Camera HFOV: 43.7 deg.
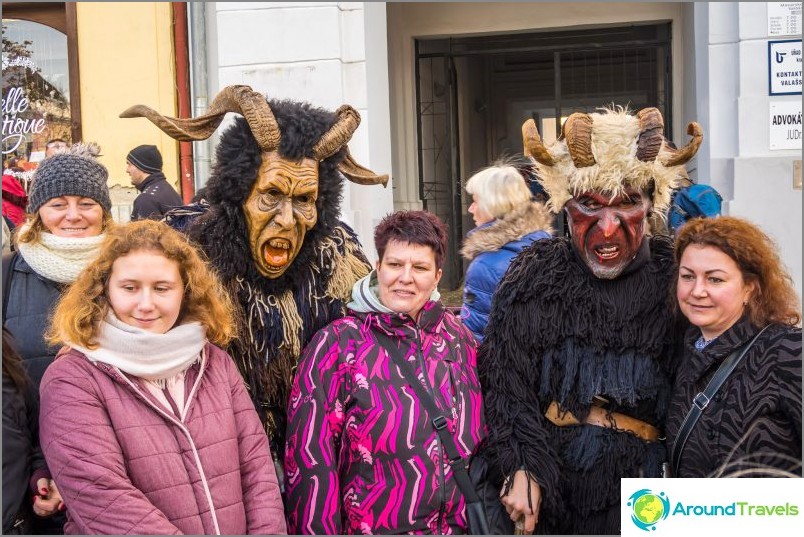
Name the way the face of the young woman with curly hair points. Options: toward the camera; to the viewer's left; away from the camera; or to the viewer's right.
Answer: toward the camera

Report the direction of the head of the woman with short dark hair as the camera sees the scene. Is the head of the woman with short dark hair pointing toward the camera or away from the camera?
toward the camera

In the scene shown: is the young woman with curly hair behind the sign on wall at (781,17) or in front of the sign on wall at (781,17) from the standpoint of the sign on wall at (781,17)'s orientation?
in front

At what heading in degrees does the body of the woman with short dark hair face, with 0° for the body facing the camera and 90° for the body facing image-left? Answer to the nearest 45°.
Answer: approximately 315°

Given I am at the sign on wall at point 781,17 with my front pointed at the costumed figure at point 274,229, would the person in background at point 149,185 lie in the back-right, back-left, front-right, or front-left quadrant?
front-right

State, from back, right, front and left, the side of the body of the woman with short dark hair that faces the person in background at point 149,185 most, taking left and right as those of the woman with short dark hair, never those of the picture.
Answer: back

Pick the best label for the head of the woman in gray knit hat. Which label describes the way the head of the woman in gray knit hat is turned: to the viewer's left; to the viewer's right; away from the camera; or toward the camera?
toward the camera

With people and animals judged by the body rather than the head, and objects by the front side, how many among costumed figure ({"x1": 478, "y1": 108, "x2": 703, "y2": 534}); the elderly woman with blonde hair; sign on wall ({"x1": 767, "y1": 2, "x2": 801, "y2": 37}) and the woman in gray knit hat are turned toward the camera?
3

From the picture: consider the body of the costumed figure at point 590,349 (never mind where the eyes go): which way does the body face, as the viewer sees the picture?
toward the camera

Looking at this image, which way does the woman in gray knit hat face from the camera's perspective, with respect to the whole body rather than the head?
toward the camera

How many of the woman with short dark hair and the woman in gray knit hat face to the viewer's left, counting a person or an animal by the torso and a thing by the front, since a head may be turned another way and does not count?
0

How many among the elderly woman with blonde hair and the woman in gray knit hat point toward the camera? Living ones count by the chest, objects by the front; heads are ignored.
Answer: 1

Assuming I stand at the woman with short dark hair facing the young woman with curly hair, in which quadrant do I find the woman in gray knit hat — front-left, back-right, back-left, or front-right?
front-right
